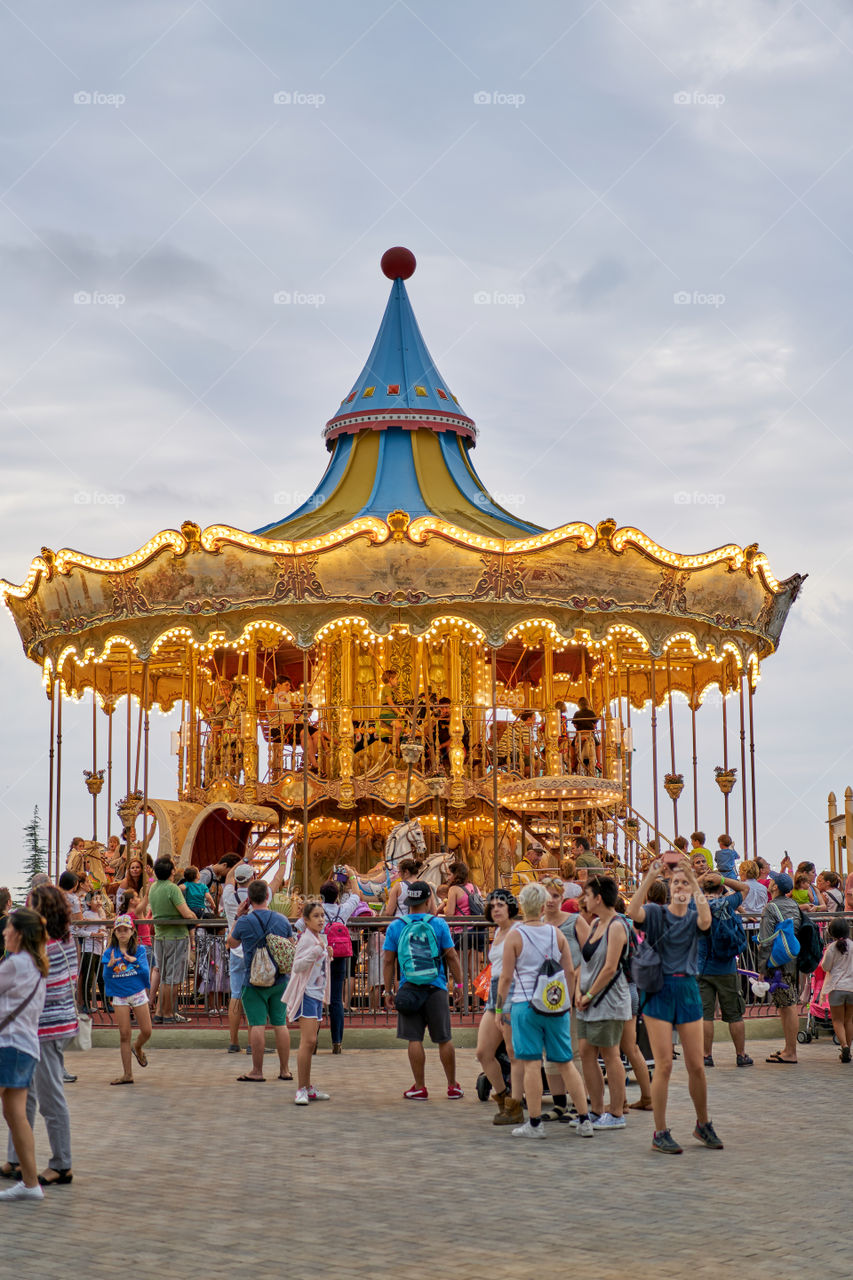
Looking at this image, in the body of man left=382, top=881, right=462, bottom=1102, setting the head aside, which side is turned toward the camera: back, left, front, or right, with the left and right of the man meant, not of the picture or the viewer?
back

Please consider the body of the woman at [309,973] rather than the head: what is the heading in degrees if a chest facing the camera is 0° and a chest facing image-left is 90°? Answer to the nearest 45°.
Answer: approximately 315°

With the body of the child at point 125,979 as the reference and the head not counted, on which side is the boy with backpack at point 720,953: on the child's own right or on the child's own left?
on the child's own left

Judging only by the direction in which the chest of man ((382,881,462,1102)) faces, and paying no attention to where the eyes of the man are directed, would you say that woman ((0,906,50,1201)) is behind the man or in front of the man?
behind

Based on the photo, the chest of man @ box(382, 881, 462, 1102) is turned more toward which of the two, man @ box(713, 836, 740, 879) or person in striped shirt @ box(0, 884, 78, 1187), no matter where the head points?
the man

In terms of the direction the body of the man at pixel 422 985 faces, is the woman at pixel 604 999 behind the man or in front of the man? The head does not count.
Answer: behind

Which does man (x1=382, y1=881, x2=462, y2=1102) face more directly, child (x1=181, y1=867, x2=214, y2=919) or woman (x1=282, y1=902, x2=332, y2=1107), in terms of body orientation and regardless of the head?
the child

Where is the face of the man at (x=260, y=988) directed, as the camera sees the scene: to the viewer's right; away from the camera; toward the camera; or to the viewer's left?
away from the camera

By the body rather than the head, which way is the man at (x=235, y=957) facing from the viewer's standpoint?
away from the camera

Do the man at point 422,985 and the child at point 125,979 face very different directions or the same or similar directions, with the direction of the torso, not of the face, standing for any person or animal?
very different directions

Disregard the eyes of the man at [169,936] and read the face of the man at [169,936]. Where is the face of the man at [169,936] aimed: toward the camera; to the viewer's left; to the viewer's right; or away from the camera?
away from the camera
